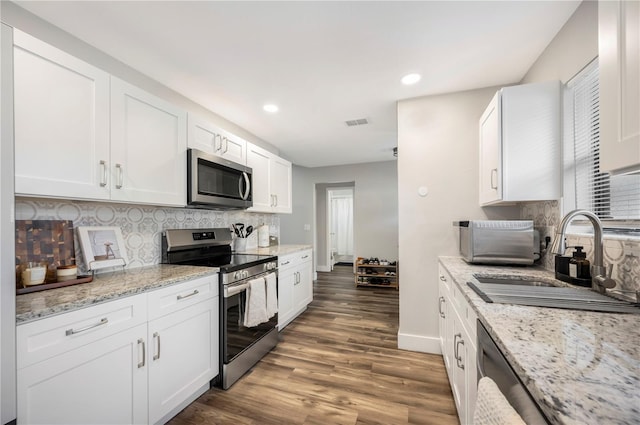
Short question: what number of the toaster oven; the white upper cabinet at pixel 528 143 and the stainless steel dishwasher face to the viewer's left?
3

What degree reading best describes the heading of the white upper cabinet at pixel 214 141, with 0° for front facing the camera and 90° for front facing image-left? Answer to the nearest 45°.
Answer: approximately 315°

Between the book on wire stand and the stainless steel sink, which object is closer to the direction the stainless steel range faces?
the stainless steel sink

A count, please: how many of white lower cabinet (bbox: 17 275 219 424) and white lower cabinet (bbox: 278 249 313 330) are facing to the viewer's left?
0

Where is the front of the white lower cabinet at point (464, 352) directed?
to the viewer's left

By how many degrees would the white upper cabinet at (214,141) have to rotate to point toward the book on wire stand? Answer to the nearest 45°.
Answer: approximately 90° to its right

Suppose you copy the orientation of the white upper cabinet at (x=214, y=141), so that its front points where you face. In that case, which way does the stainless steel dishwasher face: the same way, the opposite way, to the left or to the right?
the opposite way

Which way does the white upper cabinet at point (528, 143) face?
to the viewer's left

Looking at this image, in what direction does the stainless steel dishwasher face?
to the viewer's left

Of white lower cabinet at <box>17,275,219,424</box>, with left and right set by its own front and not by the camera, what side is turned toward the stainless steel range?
left

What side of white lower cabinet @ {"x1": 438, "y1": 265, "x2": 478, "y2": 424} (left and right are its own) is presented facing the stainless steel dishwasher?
left

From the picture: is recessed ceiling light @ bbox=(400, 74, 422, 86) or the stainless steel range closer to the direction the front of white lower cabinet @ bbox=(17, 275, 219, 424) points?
the recessed ceiling light

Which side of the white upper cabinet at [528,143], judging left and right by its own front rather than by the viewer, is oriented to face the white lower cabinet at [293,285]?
front

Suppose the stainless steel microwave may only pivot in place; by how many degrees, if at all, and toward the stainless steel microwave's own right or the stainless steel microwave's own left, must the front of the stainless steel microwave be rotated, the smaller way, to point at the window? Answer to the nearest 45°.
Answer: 0° — it already faces it

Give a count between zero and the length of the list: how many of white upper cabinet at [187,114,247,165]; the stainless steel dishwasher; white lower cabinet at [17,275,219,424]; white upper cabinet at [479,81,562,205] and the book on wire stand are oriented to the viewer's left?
2

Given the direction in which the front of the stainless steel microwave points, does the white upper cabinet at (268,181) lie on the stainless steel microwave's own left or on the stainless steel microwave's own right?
on the stainless steel microwave's own left

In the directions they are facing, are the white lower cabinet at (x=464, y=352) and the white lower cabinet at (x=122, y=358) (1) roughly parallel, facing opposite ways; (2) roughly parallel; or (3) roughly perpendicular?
roughly parallel, facing opposite ways

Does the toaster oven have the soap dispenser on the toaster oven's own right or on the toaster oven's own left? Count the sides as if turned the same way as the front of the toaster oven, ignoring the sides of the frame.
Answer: on the toaster oven's own left

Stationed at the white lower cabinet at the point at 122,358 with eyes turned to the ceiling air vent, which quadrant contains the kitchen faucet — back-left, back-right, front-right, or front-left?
front-right
